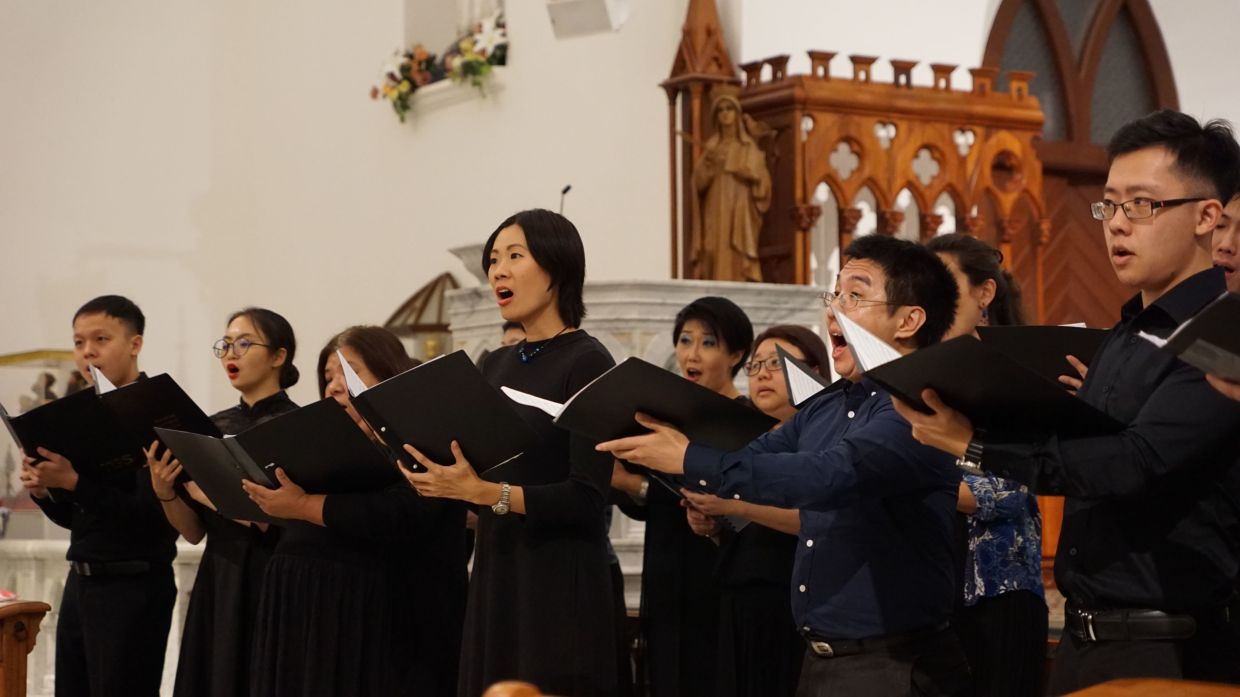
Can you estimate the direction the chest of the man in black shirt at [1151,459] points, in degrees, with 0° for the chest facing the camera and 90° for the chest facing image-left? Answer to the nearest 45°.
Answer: approximately 45°

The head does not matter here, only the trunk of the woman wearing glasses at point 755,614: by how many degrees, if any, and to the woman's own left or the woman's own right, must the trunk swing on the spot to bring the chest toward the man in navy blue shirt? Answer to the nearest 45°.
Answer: approximately 45° to the woman's own left

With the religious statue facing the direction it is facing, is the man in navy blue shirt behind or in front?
in front

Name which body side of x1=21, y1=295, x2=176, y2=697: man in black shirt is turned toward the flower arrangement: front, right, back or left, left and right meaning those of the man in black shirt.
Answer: back

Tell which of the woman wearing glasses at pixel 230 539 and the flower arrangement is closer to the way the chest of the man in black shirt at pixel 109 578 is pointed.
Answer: the woman wearing glasses

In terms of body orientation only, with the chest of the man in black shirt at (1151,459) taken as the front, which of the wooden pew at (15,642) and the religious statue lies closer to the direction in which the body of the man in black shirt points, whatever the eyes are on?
the wooden pew

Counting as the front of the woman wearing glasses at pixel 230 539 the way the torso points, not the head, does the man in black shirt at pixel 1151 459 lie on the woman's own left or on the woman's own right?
on the woman's own left

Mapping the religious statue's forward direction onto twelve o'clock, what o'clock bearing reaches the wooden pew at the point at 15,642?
The wooden pew is roughly at 1 o'clock from the religious statue.

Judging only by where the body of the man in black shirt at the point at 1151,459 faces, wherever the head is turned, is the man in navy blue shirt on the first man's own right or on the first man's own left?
on the first man's own right

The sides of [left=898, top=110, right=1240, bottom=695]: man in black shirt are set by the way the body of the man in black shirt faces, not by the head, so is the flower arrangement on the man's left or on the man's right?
on the man's right

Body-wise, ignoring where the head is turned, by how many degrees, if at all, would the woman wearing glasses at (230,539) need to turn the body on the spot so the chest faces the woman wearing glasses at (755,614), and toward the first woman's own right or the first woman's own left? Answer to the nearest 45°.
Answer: approximately 90° to the first woman's own left
